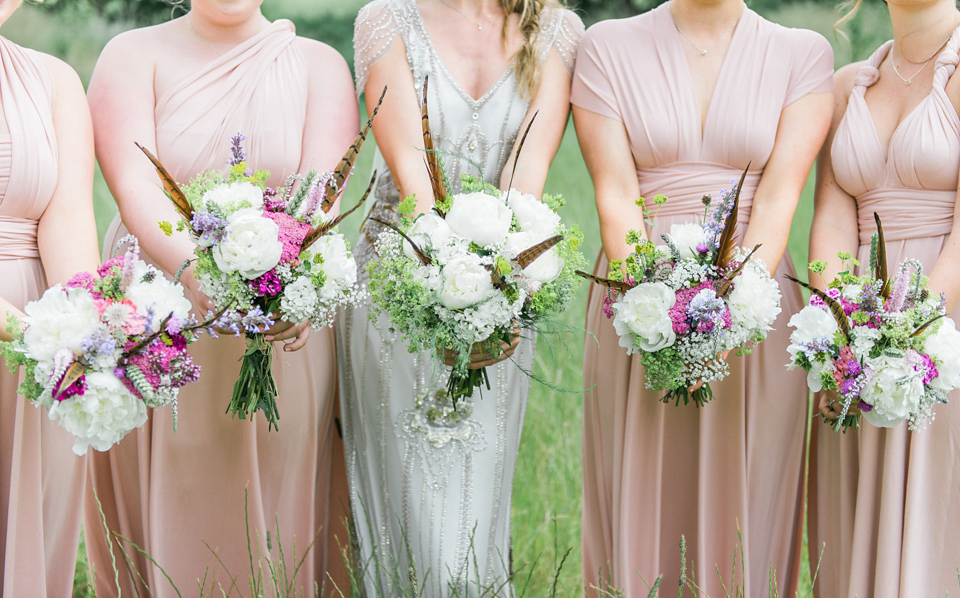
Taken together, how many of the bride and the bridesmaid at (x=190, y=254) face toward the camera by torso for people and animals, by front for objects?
2

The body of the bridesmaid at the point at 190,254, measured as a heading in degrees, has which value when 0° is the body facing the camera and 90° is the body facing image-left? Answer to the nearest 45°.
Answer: approximately 0°

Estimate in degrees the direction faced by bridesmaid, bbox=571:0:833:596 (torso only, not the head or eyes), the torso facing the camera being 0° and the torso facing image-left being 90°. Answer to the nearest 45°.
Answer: approximately 0°
